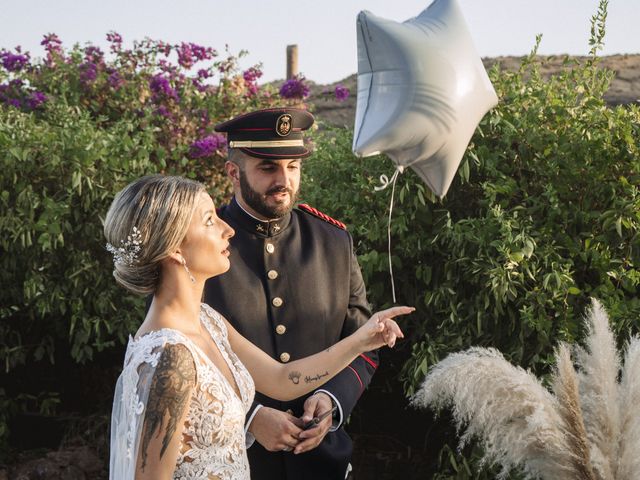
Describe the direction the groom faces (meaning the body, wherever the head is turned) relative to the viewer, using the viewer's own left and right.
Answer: facing the viewer

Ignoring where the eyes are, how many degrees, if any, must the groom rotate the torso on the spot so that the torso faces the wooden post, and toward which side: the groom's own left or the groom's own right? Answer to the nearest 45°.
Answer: approximately 180°

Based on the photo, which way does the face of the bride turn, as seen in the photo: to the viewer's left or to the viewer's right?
to the viewer's right

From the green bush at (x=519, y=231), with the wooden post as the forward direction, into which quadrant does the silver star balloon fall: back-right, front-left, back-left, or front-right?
back-left

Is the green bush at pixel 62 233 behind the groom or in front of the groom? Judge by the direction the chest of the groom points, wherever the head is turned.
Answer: behind

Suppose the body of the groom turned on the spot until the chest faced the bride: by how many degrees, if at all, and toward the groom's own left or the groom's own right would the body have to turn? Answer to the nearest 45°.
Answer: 0° — they already face them

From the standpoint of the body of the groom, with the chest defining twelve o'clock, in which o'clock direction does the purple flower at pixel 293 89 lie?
The purple flower is roughly at 6 o'clock from the groom.

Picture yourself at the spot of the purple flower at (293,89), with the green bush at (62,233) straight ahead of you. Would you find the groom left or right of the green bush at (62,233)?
left

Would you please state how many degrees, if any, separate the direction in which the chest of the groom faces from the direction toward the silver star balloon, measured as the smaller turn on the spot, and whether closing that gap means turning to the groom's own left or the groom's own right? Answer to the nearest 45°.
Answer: approximately 45° to the groom's own left

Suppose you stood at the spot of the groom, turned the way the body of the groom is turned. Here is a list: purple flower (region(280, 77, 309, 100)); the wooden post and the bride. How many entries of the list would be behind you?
2

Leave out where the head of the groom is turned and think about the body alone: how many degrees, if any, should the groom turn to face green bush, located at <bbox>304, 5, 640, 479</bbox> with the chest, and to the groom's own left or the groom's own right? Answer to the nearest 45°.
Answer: approximately 135° to the groom's own left
